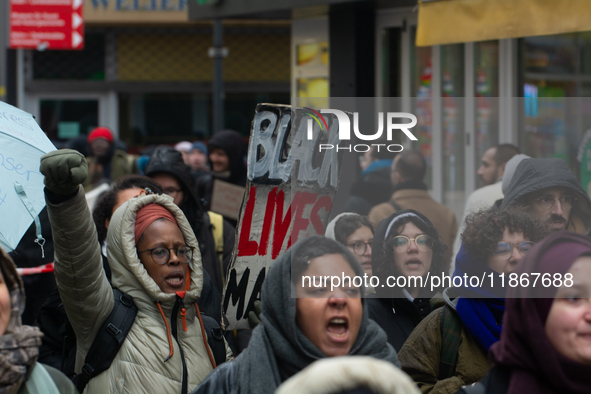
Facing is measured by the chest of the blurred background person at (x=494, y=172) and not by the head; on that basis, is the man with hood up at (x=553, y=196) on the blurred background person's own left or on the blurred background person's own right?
on the blurred background person's own left

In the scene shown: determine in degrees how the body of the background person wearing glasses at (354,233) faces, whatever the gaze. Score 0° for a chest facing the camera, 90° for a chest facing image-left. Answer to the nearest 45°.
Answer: approximately 315°

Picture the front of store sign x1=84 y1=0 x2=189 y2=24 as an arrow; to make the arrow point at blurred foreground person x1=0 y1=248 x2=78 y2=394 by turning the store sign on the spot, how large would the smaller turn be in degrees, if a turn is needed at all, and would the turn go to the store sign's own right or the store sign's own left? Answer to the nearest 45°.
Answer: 0° — it already faces them

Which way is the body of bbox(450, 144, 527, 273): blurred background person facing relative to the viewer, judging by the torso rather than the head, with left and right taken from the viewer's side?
facing to the left of the viewer

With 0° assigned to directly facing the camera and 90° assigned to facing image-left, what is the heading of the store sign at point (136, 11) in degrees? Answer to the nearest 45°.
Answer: approximately 0°

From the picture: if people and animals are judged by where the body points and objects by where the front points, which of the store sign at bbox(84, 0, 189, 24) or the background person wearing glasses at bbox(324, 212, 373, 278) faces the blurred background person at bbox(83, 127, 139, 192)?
the store sign

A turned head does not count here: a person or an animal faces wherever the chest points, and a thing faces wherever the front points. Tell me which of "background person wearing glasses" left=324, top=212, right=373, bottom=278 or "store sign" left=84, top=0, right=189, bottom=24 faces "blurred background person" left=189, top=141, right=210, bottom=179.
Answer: the store sign
